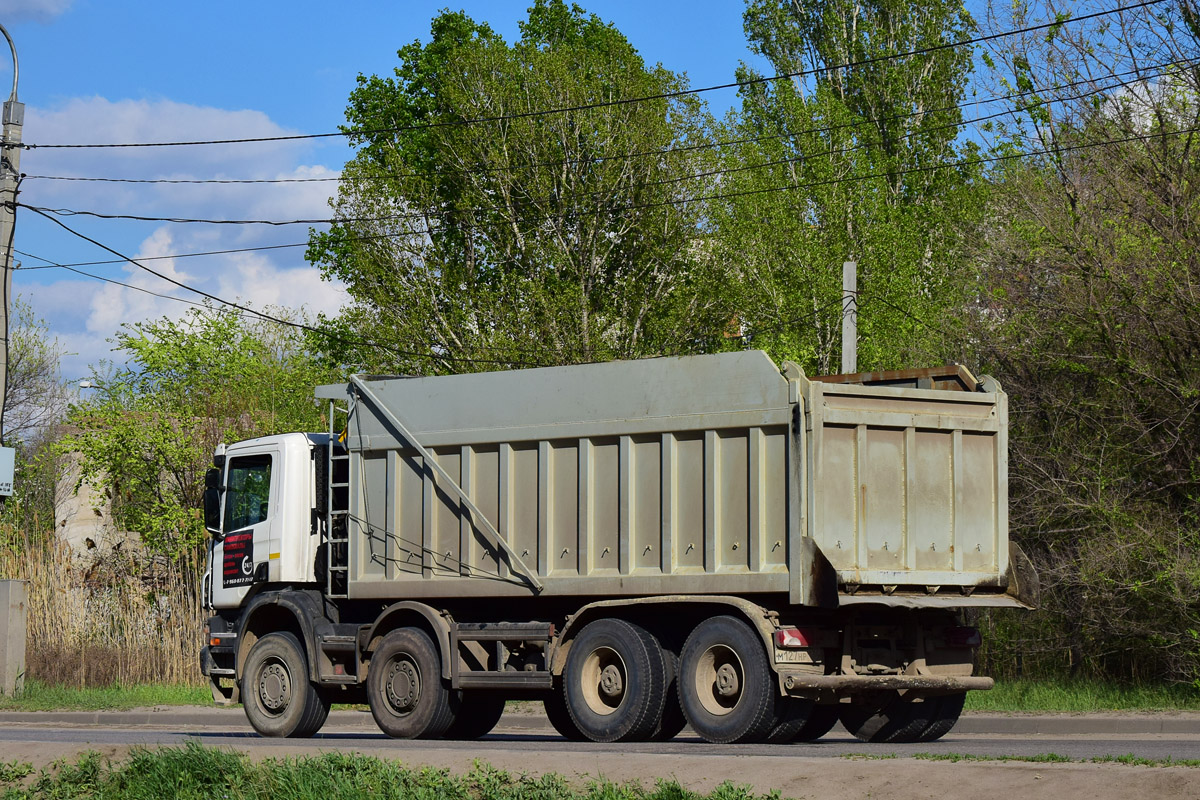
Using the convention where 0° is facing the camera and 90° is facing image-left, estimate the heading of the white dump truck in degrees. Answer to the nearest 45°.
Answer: approximately 135°

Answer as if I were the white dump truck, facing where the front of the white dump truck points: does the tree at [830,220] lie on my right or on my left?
on my right

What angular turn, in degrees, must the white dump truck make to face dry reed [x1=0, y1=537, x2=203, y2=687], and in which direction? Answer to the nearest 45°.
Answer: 0° — it already faces it

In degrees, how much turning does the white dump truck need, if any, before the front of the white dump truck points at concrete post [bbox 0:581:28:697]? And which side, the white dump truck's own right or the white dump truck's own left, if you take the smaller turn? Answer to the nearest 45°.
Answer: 0° — it already faces it

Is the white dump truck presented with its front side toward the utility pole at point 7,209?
yes
